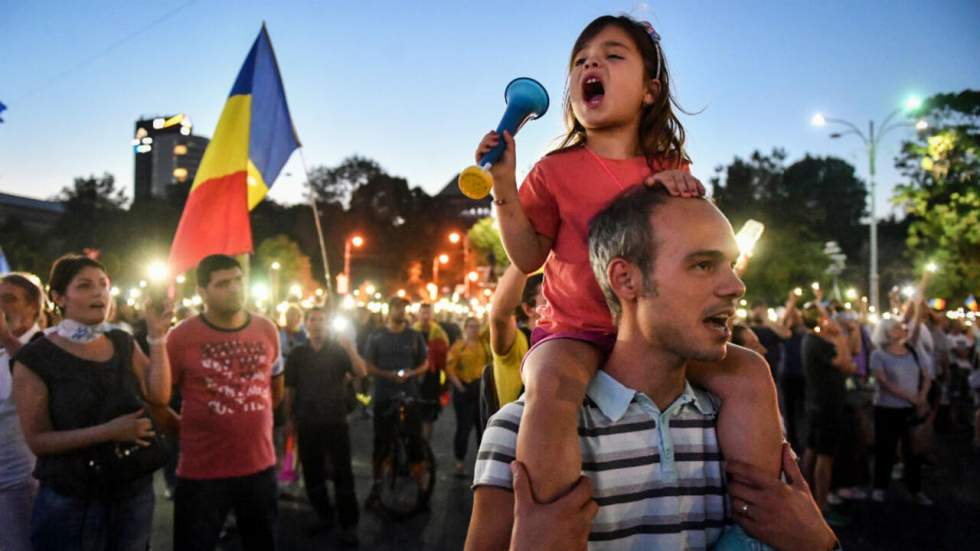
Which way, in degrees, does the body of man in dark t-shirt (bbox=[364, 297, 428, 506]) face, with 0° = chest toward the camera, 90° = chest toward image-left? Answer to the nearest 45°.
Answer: approximately 0°

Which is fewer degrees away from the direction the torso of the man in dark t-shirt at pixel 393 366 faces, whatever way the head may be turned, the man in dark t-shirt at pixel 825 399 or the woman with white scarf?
the woman with white scarf

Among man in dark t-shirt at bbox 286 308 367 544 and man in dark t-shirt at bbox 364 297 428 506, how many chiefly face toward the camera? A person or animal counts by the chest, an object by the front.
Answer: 2

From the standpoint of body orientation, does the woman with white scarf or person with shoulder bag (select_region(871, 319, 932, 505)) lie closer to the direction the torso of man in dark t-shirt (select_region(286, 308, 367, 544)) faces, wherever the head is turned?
the woman with white scarf

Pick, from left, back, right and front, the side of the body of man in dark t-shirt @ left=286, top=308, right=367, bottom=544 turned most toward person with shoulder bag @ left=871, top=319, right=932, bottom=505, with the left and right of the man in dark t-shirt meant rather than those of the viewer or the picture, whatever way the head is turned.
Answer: left
